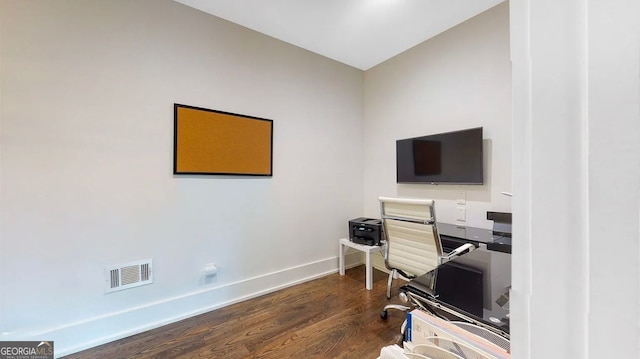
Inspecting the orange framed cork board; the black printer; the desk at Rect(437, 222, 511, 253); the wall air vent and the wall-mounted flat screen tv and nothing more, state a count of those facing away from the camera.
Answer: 0

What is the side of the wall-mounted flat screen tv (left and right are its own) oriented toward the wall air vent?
front

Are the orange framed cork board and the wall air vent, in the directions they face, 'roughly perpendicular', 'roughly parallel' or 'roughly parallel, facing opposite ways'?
roughly parallel

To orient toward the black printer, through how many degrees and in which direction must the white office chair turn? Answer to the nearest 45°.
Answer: approximately 90° to its left

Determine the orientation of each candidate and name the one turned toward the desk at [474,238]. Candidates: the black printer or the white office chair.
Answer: the white office chair

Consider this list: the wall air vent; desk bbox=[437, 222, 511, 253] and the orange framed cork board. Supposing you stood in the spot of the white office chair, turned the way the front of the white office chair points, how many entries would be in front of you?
1

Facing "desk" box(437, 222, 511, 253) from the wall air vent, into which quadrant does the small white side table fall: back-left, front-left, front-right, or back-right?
front-left

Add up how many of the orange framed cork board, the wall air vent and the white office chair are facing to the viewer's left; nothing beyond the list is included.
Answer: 0

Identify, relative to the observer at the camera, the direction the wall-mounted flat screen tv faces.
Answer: facing the viewer and to the left of the viewer

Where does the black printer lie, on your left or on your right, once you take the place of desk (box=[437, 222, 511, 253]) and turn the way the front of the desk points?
on your right

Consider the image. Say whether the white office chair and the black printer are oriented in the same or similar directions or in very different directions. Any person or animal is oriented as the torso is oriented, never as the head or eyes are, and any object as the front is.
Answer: very different directions

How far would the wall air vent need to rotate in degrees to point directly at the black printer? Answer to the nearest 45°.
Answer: approximately 45° to its left

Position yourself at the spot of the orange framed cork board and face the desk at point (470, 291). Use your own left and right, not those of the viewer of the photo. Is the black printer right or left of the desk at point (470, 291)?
left

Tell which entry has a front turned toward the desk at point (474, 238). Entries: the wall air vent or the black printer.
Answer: the wall air vent

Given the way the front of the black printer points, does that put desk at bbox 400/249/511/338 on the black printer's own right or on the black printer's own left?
on the black printer's own left

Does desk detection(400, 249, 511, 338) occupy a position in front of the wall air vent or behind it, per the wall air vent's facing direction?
in front

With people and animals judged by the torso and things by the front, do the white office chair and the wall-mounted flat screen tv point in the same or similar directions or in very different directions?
very different directions
